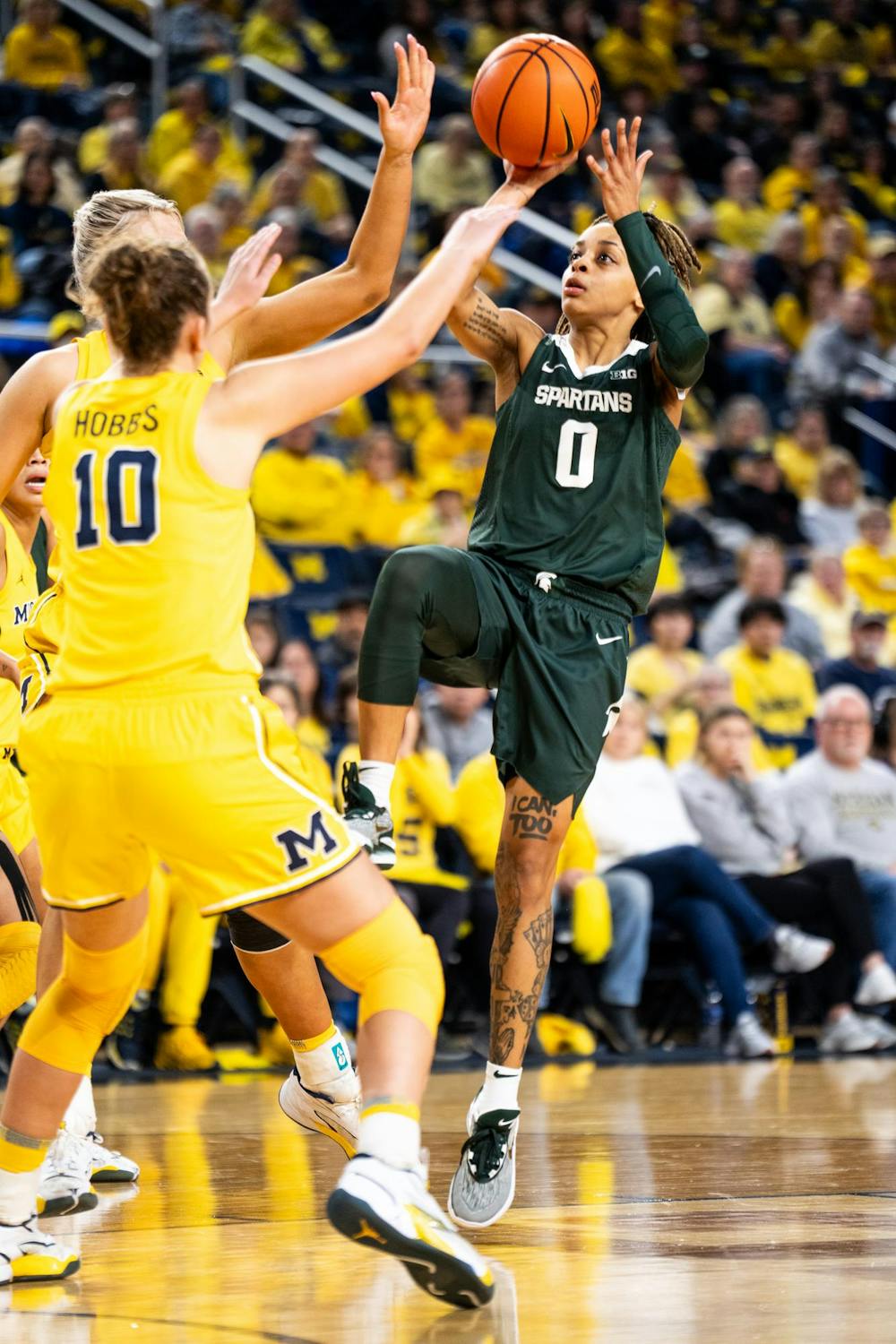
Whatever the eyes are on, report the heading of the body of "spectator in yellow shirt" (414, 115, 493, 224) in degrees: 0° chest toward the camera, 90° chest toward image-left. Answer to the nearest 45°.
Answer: approximately 0°

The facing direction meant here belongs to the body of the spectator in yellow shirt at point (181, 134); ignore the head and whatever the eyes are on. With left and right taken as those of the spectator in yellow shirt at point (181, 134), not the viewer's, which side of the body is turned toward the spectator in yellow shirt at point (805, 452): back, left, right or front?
left

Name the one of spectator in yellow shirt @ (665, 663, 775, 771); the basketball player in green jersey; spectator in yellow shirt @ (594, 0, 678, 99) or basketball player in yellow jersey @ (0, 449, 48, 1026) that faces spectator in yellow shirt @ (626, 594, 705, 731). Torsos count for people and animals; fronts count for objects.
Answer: spectator in yellow shirt @ (594, 0, 678, 99)

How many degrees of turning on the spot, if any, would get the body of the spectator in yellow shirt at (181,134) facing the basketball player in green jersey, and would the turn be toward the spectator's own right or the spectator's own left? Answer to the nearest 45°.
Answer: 0° — they already face them

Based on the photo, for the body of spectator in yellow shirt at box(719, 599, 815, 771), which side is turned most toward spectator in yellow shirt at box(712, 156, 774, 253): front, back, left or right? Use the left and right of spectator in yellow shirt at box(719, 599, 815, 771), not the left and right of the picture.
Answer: back

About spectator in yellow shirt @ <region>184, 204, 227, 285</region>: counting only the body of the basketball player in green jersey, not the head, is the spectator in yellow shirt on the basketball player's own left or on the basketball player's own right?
on the basketball player's own right

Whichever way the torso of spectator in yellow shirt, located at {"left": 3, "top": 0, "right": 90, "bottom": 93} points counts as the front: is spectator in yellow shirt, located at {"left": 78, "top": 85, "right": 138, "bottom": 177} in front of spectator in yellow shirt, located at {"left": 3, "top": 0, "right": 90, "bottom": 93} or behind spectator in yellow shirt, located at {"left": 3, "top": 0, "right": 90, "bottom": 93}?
in front
